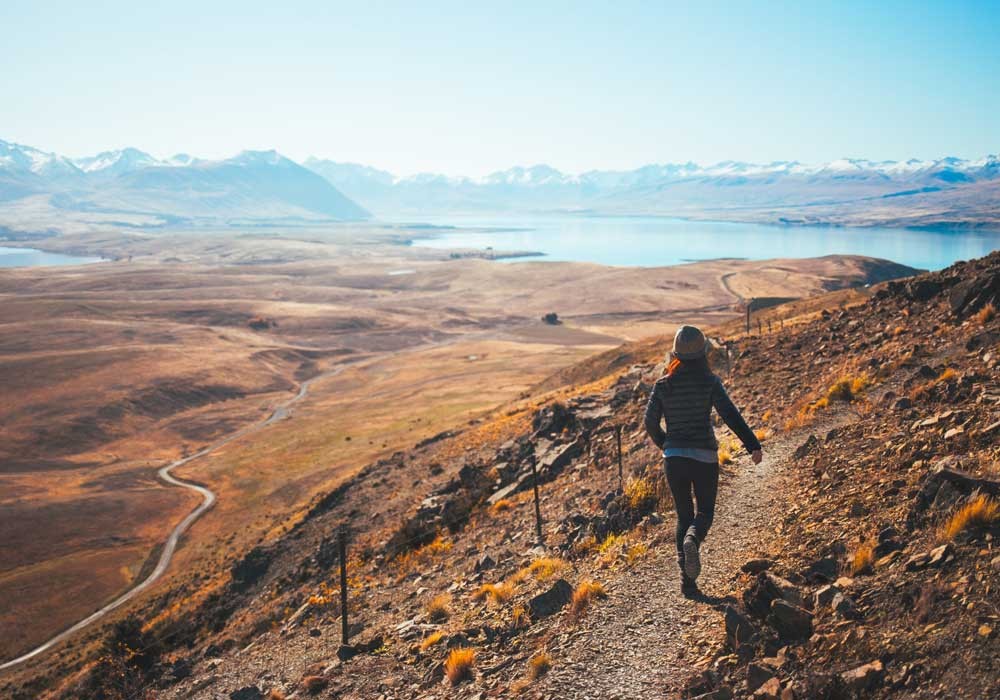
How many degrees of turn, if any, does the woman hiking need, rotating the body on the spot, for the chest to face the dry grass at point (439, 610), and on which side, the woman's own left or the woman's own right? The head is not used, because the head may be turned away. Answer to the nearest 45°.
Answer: approximately 45° to the woman's own left

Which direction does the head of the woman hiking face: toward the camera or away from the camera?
away from the camera

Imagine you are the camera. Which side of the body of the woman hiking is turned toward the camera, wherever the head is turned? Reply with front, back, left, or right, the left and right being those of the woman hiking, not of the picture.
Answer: back

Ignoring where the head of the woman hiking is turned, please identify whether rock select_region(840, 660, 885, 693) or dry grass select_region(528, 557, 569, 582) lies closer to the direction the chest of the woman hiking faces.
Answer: the dry grass

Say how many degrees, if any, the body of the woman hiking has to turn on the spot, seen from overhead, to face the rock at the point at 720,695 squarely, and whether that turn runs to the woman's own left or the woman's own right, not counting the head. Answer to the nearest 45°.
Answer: approximately 180°

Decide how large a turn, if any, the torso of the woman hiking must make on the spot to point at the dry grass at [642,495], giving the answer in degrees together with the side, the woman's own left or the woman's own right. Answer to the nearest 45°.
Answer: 0° — they already face it

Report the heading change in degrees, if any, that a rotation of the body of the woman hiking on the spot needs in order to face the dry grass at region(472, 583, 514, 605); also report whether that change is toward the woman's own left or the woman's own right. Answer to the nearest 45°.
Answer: approximately 45° to the woman's own left
